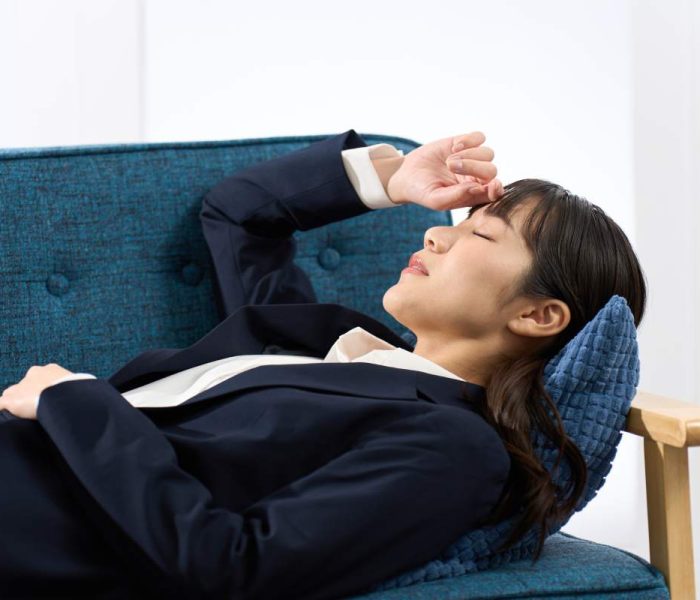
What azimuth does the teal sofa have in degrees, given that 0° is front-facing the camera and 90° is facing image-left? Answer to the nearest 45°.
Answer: approximately 0°
